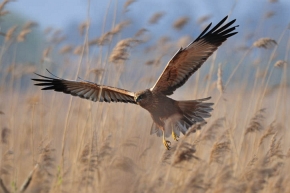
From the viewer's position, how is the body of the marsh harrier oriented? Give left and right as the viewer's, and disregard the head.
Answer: facing the viewer and to the left of the viewer
